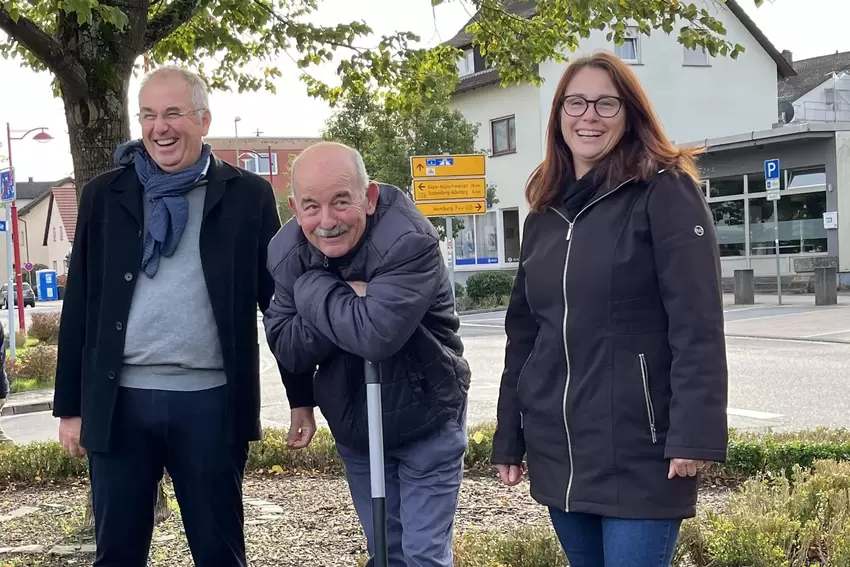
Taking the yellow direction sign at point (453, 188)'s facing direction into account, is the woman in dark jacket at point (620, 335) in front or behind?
in front

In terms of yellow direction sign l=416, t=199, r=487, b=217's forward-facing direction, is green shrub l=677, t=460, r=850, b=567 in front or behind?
in front

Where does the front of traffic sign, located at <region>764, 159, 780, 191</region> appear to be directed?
toward the camera

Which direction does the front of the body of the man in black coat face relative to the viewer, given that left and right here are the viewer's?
facing the viewer

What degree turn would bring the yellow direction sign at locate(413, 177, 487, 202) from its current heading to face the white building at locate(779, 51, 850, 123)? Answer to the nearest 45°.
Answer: approximately 135° to its left

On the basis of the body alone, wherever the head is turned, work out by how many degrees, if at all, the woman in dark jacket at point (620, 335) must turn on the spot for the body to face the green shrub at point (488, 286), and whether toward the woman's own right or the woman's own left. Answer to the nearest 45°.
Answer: approximately 135° to the woman's own right

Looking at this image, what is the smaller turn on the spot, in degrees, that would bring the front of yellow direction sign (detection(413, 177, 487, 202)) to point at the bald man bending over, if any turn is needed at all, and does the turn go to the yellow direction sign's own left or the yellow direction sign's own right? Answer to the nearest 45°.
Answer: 0° — it already faces them

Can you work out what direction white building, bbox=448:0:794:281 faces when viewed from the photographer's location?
facing the viewer and to the left of the viewer

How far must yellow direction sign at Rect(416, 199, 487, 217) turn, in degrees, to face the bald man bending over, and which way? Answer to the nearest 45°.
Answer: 0° — it already faces them

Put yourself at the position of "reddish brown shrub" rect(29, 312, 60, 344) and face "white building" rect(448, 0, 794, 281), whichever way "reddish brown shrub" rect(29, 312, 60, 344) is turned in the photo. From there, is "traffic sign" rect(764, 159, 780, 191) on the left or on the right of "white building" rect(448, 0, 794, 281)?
right

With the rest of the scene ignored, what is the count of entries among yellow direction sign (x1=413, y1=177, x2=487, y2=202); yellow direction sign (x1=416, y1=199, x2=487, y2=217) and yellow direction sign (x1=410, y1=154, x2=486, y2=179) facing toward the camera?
3

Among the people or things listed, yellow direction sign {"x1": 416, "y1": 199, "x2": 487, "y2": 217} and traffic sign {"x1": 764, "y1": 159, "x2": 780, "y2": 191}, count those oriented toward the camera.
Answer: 2

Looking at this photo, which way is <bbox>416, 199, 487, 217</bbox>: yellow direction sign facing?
toward the camera
